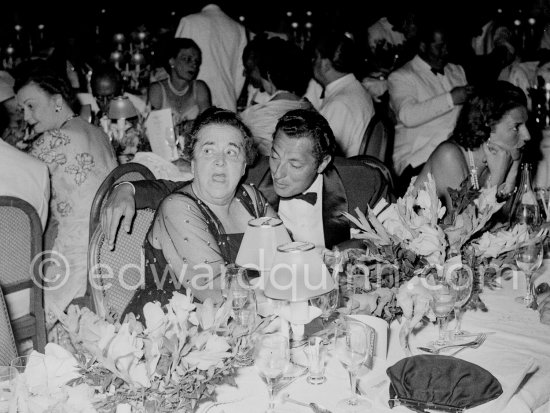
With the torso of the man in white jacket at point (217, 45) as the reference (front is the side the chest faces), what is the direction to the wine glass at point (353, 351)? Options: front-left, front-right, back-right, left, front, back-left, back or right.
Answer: back

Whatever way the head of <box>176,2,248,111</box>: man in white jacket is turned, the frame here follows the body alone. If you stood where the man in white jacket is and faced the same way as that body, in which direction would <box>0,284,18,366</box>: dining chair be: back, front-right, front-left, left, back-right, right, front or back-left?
back

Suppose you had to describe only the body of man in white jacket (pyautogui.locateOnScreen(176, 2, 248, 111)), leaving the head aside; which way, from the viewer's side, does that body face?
away from the camera

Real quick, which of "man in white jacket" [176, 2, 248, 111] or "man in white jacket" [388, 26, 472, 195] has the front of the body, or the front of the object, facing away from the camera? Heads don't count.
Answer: "man in white jacket" [176, 2, 248, 111]

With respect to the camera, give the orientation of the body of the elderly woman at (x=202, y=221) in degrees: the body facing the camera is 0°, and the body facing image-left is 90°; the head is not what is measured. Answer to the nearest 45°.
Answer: approximately 315°

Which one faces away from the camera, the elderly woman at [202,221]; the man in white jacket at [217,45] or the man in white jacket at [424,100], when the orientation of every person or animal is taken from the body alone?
the man in white jacket at [217,45]

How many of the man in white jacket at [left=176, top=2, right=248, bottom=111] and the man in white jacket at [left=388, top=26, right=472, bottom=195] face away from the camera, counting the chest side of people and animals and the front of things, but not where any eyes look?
1

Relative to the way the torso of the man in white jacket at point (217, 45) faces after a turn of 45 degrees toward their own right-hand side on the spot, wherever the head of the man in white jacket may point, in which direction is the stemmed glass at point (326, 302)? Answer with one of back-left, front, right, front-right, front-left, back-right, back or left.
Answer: back-right

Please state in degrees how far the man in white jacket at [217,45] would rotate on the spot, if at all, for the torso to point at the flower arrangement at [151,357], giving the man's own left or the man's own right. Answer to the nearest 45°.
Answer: approximately 180°
